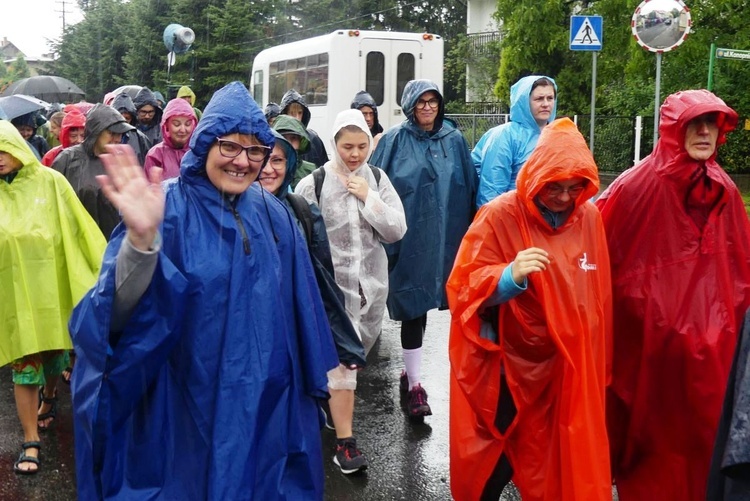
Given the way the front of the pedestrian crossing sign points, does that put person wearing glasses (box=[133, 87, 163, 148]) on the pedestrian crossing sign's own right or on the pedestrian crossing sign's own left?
on the pedestrian crossing sign's own right

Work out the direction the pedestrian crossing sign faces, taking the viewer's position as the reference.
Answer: facing the viewer

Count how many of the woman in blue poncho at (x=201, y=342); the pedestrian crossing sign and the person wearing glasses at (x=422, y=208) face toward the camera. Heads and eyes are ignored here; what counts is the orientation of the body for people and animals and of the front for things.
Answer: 3

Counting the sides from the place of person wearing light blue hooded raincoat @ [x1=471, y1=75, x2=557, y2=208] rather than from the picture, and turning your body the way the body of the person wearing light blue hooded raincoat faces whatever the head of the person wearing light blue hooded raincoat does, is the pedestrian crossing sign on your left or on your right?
on your left

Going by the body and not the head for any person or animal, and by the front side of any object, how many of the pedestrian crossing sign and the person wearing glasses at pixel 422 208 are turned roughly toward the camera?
2

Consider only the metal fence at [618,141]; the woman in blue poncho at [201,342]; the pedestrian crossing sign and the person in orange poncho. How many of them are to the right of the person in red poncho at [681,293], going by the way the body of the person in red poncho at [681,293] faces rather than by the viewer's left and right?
2

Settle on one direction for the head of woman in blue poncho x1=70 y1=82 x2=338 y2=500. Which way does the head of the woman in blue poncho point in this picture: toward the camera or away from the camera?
toward the camera

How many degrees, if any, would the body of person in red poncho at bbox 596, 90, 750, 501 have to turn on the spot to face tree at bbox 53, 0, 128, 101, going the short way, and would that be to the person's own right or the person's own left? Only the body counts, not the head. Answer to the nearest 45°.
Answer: approximately 180°

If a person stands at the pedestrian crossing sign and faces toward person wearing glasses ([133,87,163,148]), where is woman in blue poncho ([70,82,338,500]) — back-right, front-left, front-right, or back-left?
front-left

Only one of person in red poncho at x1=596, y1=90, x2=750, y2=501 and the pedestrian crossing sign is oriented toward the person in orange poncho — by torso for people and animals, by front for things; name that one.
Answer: the pedestrian crossing sign

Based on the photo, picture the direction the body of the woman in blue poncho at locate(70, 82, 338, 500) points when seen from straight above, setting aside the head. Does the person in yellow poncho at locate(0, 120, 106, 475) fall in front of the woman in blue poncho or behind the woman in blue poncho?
behind

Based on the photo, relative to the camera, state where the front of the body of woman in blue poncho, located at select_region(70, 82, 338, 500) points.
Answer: toward the camera

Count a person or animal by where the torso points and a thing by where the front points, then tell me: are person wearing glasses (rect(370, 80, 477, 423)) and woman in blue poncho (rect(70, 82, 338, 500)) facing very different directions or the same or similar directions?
same or similar directions

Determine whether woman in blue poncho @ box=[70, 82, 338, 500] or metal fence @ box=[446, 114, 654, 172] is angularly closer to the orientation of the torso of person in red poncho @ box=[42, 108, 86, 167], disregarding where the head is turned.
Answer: the woman in blue poncho

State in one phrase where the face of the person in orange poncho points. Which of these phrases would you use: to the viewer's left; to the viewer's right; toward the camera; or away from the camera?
toward the camera

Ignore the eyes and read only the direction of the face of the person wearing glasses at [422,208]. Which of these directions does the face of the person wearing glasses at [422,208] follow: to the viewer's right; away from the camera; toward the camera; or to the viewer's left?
toward the camera

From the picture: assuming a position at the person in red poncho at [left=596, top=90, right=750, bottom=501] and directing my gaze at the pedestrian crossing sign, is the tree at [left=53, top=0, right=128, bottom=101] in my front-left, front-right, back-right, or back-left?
front-left

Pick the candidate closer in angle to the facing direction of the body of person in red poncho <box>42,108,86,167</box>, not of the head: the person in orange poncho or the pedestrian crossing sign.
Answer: the person in orange poncho
